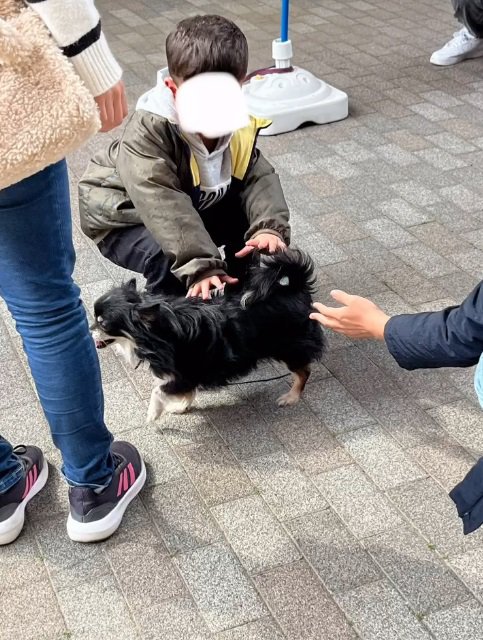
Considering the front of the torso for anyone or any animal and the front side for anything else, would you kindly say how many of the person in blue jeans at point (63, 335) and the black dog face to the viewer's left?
1

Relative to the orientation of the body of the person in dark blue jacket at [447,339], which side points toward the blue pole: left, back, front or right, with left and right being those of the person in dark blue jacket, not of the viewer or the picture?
right

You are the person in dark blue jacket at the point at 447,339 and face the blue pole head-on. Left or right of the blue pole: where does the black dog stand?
left

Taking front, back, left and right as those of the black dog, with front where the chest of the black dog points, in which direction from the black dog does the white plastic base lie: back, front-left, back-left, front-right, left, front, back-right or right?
right

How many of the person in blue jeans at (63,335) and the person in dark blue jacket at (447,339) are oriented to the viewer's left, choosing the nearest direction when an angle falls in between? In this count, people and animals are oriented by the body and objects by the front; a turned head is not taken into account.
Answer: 1

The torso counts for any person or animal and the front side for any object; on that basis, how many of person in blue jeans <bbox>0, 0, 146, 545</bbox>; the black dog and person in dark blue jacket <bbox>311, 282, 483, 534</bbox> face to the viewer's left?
2

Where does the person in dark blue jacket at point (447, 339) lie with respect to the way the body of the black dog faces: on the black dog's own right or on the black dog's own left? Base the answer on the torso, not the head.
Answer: on the black dog's own left

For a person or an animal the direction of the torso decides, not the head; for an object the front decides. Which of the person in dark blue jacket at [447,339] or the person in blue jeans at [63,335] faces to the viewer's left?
the person in dark blue jacket at [447,339]

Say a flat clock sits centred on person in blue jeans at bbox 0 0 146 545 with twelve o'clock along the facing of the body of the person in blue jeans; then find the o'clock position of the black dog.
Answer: The black dog is roughly at 12 o'clock from the person in blue jeans.

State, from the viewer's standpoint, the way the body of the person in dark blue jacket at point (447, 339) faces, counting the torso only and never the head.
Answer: to the viewer's left

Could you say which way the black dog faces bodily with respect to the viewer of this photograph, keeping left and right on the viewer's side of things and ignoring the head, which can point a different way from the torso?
facing to the left of the viewer
